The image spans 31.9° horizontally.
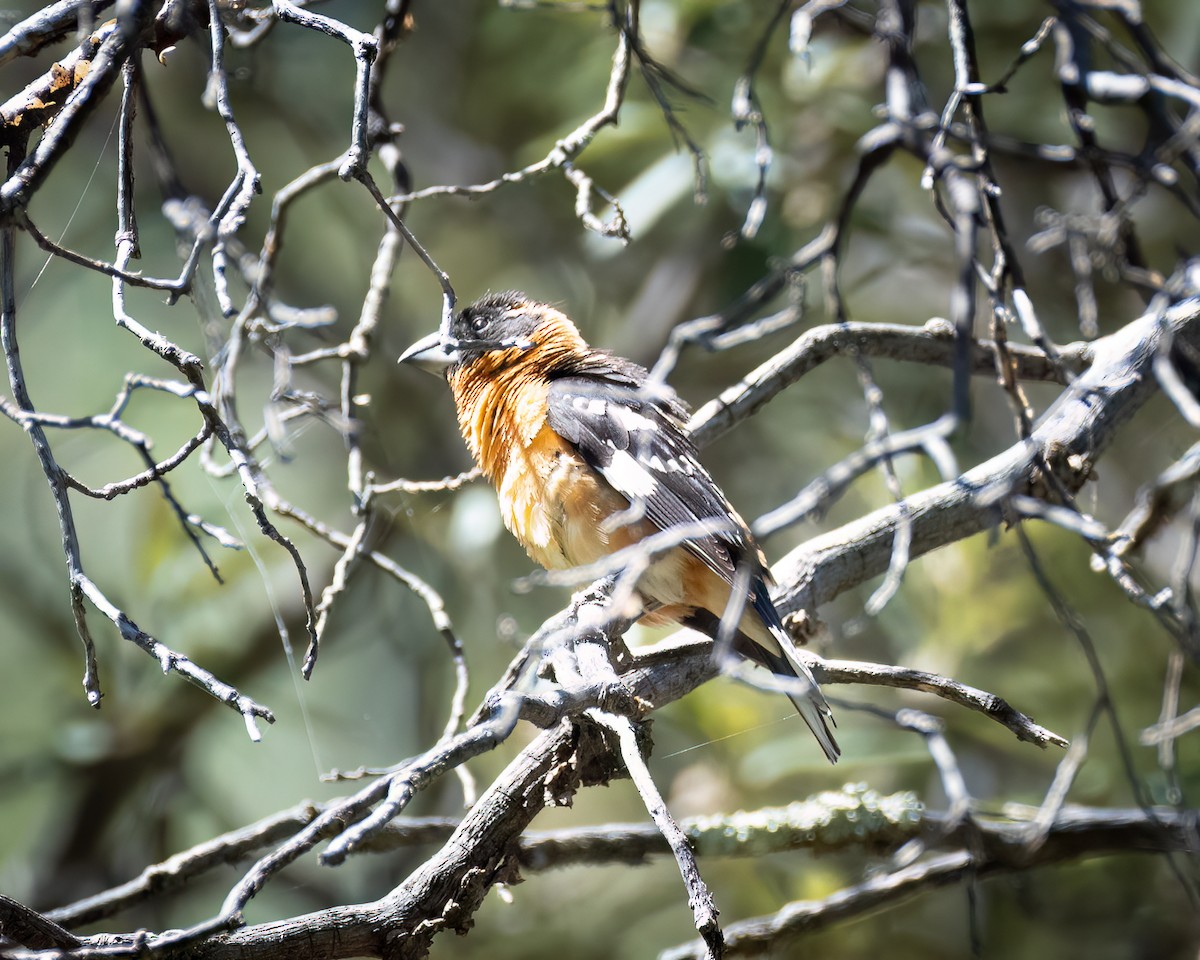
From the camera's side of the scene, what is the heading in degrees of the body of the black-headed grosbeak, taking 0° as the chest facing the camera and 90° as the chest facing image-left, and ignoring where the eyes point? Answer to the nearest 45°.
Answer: approximately 90°
